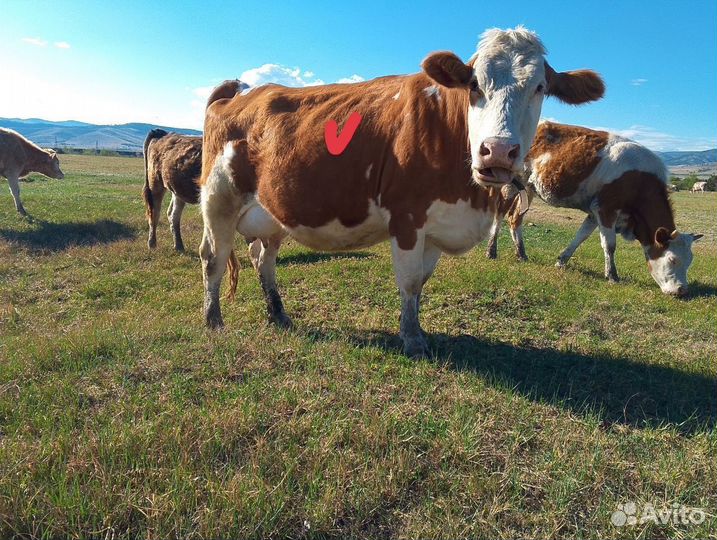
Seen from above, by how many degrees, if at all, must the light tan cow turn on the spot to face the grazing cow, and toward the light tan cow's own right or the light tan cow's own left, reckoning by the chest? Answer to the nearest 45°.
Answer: approximately 45° to the light tan cow's own right

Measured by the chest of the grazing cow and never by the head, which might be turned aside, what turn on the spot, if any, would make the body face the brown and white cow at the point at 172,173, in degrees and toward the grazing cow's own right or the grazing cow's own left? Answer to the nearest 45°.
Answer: approximately 135° to the grazing cow's own right

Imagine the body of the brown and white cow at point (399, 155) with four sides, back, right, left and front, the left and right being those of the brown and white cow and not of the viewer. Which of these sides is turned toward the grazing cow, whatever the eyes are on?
left

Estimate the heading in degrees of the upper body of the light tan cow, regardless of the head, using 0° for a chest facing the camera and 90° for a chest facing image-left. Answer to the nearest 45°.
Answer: approximately 270°

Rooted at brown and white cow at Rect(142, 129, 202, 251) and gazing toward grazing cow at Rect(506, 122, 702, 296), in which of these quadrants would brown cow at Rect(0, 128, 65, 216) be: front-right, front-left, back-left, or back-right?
back-left

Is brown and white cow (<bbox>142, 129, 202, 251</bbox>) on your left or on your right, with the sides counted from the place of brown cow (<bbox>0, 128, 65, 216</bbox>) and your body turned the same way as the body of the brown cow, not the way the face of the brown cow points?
on your right

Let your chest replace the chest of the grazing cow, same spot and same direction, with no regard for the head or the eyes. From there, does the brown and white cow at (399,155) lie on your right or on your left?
on your right

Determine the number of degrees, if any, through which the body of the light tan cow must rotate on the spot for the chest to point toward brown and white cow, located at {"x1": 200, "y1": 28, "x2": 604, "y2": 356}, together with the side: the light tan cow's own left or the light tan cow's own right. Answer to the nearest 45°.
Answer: approximately 90° to the light tan cow's own right

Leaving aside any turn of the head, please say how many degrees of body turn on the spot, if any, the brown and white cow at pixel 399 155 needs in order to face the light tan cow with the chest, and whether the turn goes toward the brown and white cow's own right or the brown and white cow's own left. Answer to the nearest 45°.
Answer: approximately 180°

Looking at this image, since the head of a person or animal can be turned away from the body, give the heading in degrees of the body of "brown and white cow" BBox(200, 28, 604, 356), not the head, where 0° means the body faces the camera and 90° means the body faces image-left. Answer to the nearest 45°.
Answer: approximately 315°
